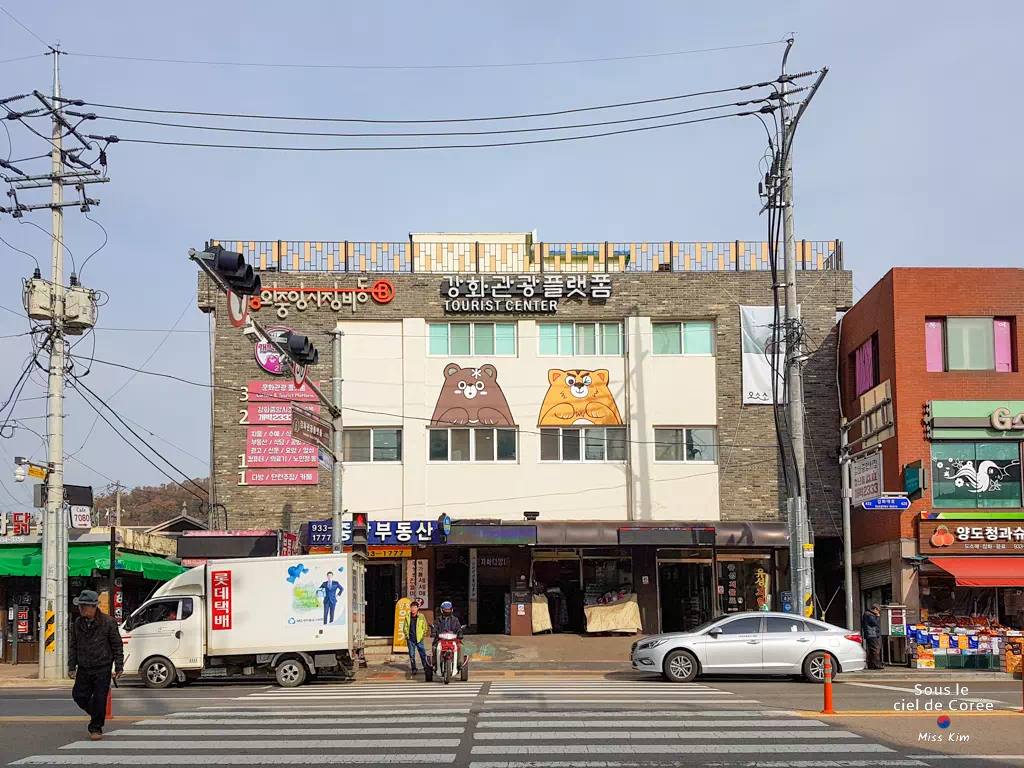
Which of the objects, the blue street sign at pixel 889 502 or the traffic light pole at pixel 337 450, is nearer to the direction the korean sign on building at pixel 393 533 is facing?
the traffic light pole

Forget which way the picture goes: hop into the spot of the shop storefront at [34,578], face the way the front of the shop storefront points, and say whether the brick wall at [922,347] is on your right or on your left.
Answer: on your left

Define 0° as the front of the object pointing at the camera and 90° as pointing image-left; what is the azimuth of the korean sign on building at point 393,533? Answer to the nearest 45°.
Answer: approximately 0°

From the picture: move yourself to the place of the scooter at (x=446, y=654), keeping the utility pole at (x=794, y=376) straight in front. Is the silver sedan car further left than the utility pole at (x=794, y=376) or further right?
right

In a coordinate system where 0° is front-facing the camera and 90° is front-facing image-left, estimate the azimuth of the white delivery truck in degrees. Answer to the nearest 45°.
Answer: approximately 90°

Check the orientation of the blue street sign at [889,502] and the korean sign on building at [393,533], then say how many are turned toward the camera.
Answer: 2

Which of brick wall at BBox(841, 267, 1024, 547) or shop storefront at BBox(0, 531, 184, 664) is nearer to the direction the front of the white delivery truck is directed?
the shop storefront

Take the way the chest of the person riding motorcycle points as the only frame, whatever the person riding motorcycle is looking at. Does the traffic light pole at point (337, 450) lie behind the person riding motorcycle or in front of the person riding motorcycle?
behind
